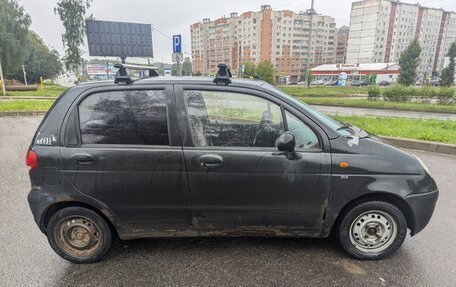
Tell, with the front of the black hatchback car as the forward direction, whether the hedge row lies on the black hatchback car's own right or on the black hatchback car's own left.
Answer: on the black hatchback car's own left

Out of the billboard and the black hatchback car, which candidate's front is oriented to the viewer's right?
the black hatchback car

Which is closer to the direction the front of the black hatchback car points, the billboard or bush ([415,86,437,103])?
the bush

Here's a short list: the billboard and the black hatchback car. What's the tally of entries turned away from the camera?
1

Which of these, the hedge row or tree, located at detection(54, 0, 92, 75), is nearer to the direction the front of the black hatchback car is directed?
the hedge row

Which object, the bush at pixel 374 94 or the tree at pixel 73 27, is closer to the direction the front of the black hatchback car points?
the bush

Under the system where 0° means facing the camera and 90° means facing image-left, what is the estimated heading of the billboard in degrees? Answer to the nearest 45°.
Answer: approximately 180°

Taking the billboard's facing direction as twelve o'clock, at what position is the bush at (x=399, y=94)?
The bush is roughly at 4 o'clock from the billboard.

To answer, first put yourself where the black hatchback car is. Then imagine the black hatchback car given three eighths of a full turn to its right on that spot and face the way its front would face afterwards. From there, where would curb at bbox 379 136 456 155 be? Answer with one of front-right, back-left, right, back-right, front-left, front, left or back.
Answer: back

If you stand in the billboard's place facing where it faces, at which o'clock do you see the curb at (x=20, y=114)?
The curb is roughly at 7 o'clock from the billboard.

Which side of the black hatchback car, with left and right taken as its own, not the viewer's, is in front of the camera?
right

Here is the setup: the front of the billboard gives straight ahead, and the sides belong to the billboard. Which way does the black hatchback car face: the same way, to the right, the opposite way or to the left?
to the right

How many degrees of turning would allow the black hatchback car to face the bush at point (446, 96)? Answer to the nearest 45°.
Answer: approximately 45° to its left

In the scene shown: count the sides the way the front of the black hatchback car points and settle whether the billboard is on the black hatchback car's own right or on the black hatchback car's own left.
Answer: on the black hatchback car's own left
